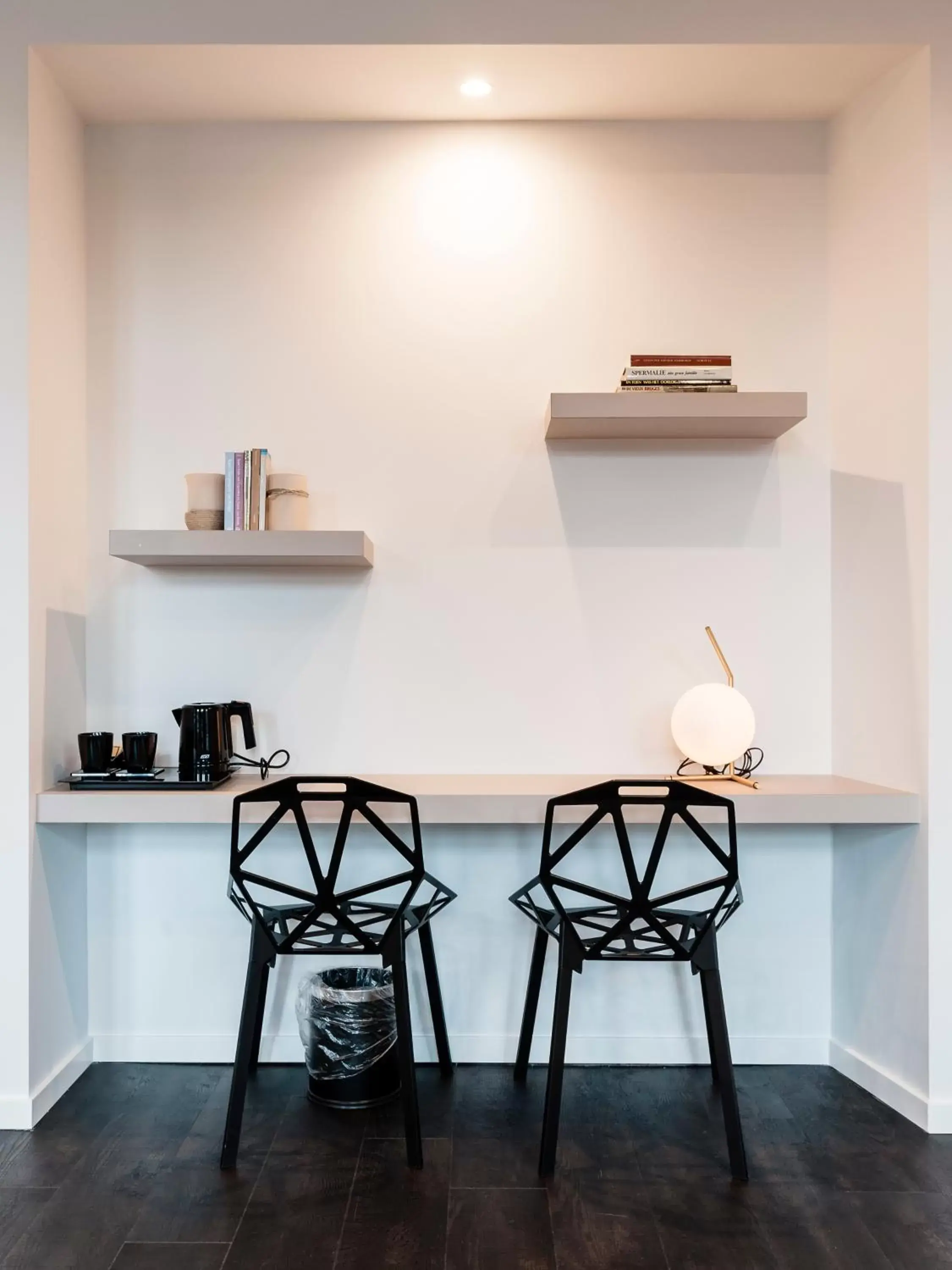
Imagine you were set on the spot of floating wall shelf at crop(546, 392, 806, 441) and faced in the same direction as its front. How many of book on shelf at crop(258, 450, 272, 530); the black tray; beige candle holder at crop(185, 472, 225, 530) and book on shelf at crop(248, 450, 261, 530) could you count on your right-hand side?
4

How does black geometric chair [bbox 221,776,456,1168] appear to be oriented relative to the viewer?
away from the camera

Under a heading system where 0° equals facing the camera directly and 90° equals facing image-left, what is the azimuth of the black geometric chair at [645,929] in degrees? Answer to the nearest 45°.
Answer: approximately 180°

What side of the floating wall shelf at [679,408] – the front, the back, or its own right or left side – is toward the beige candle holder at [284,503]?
right

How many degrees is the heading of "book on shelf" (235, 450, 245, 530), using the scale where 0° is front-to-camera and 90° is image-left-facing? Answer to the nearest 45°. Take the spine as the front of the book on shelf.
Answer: approximately 0°

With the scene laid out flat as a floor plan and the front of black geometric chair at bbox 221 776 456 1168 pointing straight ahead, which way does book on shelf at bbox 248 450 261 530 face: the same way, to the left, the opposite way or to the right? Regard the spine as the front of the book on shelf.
the opposite way

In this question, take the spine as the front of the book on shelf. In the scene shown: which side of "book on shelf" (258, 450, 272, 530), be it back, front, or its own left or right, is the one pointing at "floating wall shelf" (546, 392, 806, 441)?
left

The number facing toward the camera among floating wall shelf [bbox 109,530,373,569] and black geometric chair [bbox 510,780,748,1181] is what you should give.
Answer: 1

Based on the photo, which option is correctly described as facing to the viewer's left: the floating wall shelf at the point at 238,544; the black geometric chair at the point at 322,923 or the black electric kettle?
the black electric kettle
